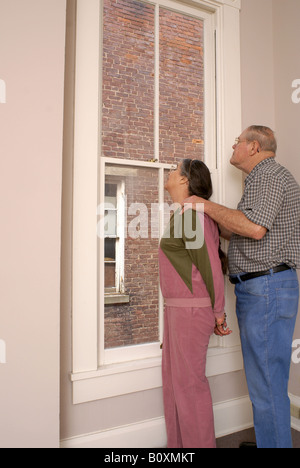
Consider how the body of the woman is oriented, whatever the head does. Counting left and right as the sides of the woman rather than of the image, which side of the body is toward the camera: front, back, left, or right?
left

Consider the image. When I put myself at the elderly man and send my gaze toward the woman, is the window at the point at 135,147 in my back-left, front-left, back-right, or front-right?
front-right

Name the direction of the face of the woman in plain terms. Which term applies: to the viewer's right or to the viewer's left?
to the viewer's left

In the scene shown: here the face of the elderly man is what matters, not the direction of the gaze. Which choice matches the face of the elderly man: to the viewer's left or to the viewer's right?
to the viewer's left

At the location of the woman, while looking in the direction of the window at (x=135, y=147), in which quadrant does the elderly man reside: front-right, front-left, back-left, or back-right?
back-right

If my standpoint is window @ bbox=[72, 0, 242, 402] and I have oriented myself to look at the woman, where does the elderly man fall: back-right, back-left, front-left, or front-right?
front-left

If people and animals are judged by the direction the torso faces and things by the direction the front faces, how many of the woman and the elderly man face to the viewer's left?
2

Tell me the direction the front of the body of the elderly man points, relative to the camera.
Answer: to the viewer's left

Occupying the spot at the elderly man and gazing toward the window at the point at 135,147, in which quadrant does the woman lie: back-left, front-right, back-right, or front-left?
front-left
